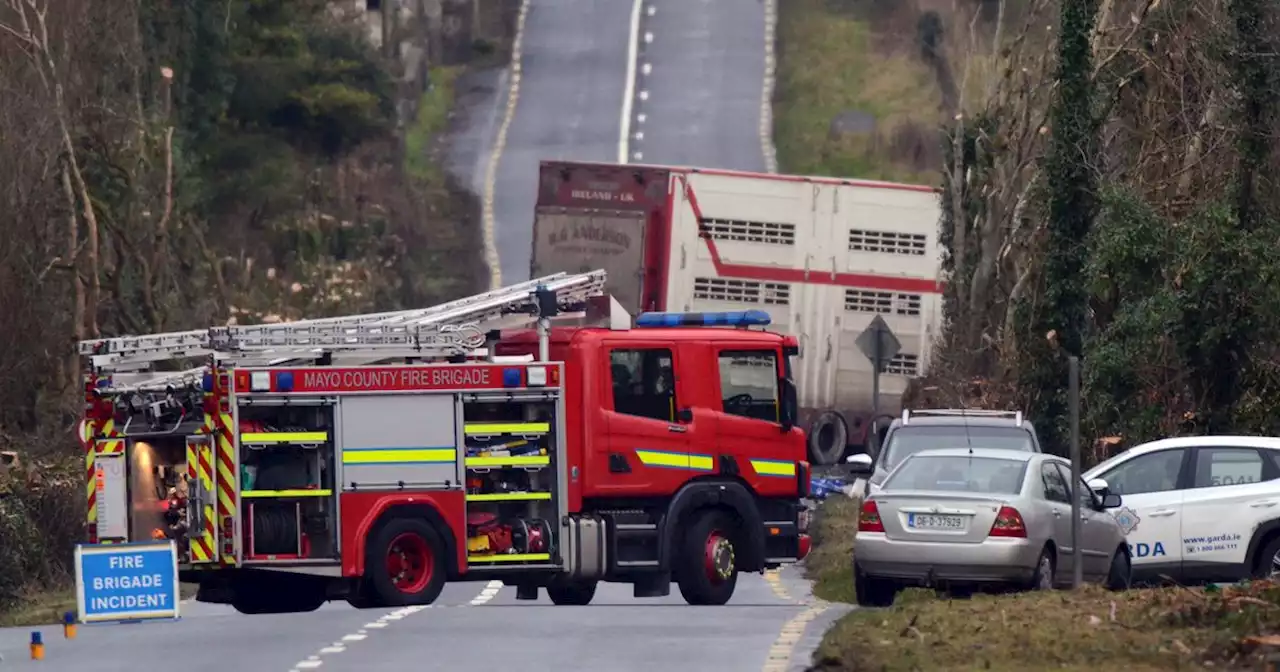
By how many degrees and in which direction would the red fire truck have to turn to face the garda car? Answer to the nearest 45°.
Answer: approximately 45° to its right

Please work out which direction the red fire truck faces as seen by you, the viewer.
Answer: facing away from the viewer and to the right of the viewer

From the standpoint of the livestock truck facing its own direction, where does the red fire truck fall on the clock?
The red fire truck is roughly at 5 o'clock from the livestock truck.

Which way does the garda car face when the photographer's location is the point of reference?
facing to the left of the viewer

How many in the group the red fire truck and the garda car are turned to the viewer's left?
1

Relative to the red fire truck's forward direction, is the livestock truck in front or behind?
in front

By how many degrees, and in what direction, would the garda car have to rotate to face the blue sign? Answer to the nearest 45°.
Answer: approximately 45° to its left

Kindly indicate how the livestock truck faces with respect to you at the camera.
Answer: facing away from the viewer and to the right of the viewer

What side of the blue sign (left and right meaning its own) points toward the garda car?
left
